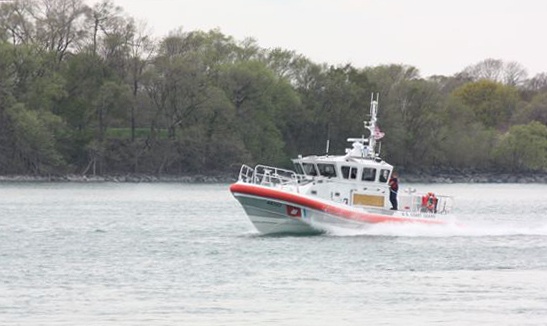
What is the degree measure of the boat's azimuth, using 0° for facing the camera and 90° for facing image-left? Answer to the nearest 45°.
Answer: approximately 45°
